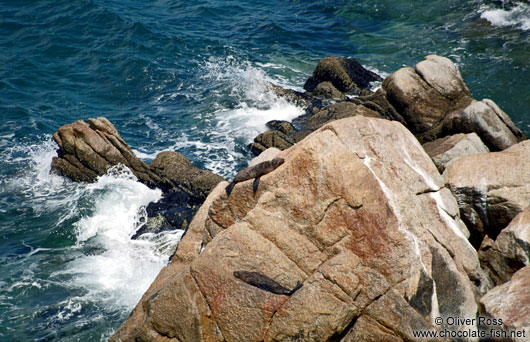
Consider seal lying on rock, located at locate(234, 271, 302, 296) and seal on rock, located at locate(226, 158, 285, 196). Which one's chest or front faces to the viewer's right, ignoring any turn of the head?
the seal on rock

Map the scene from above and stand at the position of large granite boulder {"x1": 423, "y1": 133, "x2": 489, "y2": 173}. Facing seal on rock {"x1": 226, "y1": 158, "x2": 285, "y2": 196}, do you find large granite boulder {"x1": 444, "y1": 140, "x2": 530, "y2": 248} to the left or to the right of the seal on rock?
left

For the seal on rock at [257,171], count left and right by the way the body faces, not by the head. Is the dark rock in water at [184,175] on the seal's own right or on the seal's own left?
on the seal's own left

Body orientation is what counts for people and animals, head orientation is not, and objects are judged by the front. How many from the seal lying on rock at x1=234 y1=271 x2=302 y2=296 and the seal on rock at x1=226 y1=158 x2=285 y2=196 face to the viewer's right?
1

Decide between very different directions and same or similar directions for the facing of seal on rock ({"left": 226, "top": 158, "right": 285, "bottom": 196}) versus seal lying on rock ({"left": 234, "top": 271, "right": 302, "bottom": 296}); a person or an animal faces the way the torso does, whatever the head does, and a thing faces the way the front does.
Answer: very different directions

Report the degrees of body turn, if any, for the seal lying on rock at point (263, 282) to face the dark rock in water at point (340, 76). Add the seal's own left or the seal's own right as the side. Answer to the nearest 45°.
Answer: approximately 90° to the seal's own right

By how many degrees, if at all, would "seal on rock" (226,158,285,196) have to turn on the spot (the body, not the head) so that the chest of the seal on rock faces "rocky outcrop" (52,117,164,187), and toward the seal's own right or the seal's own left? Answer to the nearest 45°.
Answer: approximately 135° to the seal's own left

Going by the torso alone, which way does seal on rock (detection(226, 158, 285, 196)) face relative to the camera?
to the viewer's right

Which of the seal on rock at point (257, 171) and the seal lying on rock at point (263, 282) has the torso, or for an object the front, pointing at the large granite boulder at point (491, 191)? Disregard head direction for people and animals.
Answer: the seal on rock

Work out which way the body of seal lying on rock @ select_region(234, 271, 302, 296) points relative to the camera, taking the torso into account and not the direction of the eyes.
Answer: to the viewer's left
